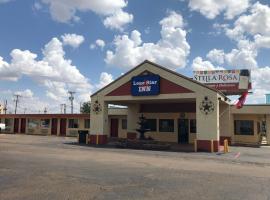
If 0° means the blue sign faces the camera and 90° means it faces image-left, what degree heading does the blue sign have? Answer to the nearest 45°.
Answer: approximately 0°

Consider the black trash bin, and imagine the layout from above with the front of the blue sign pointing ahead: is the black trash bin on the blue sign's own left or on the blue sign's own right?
on the blue sign's own right
